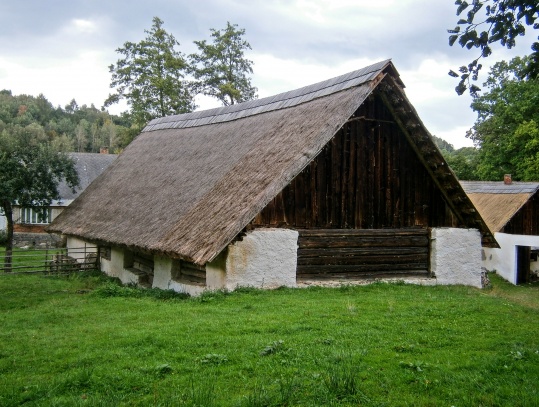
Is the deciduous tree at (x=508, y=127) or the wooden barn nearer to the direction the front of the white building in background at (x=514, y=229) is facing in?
the wooden barn

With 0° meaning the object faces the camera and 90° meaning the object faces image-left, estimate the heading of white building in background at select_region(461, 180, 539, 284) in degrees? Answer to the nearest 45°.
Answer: approximately 315°

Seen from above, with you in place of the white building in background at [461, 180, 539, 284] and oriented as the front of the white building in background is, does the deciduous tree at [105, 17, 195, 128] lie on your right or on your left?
on your right

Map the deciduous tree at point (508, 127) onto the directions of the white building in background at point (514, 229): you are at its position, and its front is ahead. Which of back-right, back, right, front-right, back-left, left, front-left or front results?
back-left

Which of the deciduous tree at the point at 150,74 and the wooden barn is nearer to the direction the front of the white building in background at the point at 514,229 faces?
the wooden barn

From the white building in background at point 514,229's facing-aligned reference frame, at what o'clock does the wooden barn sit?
The wooden barn is roughly at 2 o'clock from the white building in background.

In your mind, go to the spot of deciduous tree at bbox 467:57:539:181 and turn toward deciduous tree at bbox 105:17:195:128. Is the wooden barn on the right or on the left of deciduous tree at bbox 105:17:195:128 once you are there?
left
